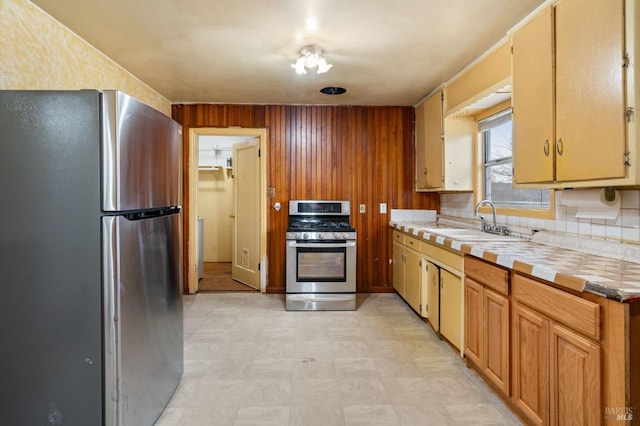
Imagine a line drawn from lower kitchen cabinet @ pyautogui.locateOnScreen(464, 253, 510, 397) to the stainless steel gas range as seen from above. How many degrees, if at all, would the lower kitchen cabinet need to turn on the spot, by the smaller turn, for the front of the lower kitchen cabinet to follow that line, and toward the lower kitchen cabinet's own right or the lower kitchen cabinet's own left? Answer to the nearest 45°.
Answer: approximately 90° to the lower kitchen cabinet's own right

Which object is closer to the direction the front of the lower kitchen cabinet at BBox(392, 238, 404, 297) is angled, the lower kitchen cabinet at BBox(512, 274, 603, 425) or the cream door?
the cream door

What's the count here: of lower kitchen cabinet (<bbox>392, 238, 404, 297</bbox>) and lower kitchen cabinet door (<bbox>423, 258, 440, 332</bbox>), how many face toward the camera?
0

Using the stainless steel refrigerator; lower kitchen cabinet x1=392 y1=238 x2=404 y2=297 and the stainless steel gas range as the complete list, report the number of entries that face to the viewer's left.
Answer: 1

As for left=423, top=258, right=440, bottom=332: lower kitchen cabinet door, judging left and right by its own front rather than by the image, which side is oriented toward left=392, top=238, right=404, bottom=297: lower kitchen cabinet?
right

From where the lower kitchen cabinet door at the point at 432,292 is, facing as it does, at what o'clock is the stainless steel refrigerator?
The stainless steel refrigerator is roughly at 10 o'clock from the lower kitchen cabinet door.

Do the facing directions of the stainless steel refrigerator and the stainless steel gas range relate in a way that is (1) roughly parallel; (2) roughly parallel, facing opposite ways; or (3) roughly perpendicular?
roughly perpendicular

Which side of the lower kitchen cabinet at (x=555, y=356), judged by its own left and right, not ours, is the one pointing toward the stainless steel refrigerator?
front

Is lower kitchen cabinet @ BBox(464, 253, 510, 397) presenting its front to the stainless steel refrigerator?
yes
